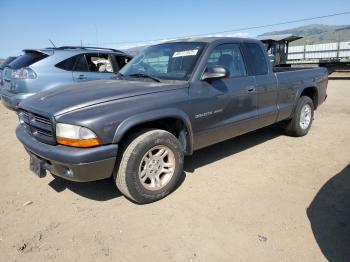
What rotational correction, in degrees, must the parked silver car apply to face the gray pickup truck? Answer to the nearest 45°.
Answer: approximately 135° to its right

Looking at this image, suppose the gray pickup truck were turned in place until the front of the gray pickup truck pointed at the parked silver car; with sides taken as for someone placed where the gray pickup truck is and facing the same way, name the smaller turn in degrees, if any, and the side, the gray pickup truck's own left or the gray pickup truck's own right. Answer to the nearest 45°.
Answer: approximately 90° to the gray pickup truck's own right

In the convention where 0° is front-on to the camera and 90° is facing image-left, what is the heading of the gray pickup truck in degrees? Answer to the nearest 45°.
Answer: approximately 45°

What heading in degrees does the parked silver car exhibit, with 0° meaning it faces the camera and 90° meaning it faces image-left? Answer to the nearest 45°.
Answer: approximately 225°

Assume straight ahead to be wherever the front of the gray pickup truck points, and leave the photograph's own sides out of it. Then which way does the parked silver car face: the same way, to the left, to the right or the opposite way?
the opposite way
